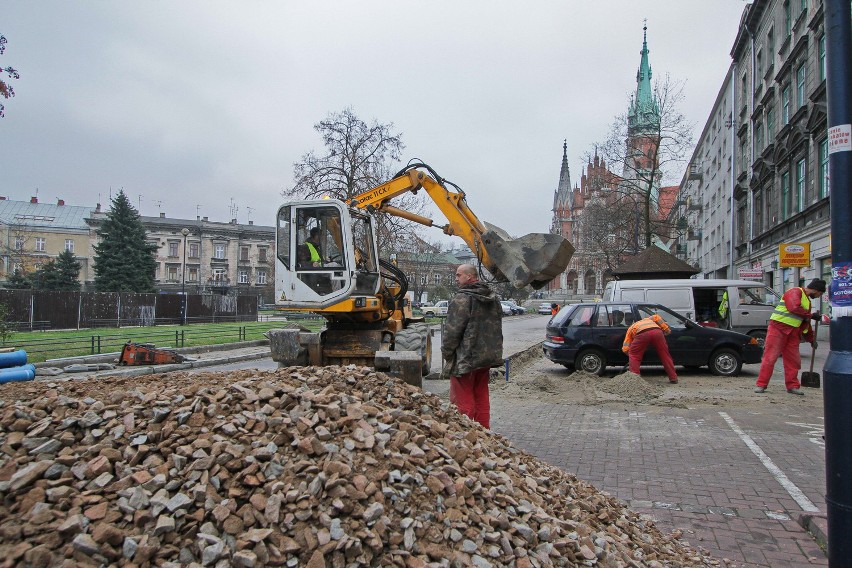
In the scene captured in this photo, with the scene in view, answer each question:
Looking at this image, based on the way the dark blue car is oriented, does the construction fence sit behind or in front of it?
behind

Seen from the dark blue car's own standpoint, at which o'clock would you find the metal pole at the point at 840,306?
The metal pole is roughly at 3 o'clock from the dark blue car.

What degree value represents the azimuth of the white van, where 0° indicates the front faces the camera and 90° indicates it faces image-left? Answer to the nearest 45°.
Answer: approximately 270°

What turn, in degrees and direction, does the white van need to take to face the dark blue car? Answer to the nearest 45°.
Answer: approximately 90° to its right

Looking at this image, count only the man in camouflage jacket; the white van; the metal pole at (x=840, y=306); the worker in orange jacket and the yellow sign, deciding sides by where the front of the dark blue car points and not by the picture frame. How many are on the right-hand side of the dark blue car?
3

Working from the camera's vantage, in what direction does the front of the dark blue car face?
facing to the right of the viewer

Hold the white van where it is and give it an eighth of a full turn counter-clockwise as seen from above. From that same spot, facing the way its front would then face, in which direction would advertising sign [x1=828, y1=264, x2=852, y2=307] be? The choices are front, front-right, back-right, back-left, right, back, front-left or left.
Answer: back-right

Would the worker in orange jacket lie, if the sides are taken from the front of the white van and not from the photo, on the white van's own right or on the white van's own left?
on the white van's own right
